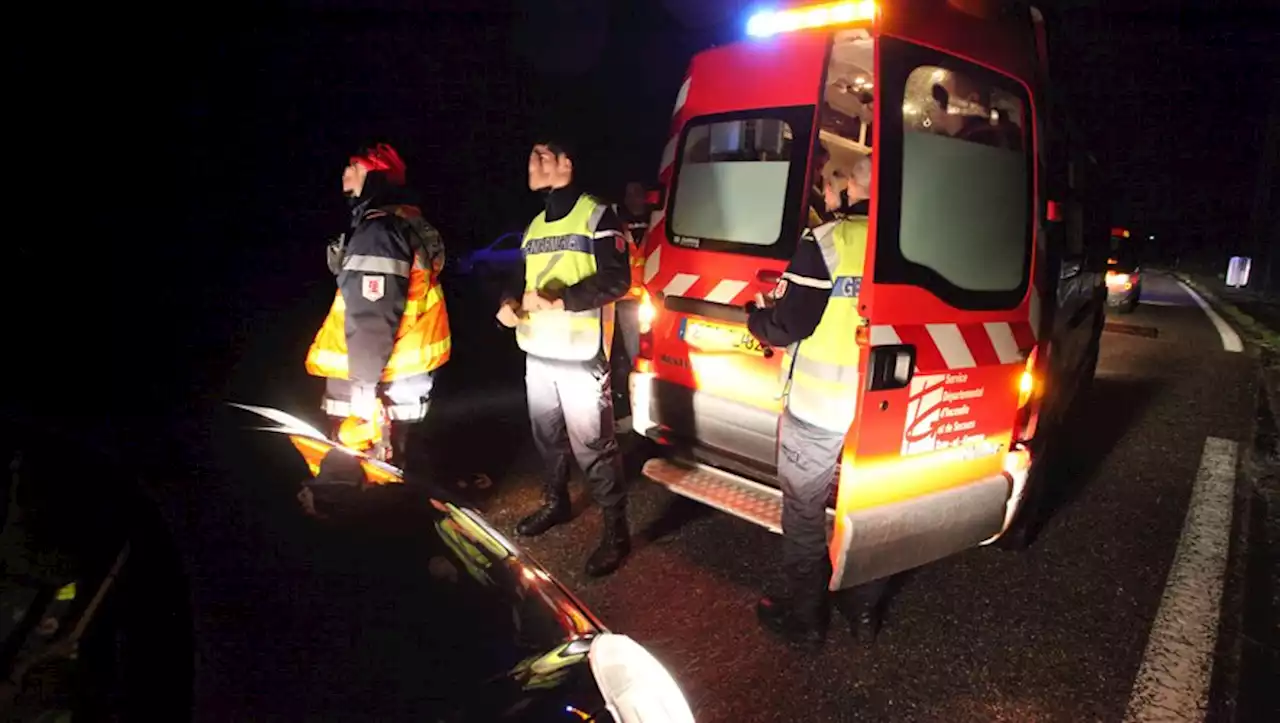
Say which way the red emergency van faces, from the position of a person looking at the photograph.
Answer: facing away from the viewer and to the right of the viewer

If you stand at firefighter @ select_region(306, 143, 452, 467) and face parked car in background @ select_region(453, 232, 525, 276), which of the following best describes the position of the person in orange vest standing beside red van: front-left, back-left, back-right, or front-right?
front-right

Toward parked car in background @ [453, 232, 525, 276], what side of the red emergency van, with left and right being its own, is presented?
left

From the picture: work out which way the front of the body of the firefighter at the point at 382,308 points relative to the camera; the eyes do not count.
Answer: to the viewer's left

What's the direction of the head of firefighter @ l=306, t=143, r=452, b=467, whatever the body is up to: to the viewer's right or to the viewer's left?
to the viewer's left

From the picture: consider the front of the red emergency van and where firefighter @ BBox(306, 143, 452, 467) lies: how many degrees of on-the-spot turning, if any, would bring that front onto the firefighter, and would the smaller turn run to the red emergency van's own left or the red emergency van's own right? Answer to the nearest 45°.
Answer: approximately 135° to the red emergency van's own left

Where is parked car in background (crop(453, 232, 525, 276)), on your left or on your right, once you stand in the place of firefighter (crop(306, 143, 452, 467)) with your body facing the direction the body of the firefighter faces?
on your right

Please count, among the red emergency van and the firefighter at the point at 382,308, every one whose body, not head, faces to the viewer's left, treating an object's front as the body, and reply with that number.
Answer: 1

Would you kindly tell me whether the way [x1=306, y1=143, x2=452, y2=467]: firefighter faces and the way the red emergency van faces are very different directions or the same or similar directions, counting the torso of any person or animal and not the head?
very different directions

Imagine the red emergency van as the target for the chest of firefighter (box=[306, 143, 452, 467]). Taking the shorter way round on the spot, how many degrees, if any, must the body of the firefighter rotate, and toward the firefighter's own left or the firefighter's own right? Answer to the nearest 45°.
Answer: approximately 135° to the firefighter's own right

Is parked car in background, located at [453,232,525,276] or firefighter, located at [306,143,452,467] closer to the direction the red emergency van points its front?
the parked car in background

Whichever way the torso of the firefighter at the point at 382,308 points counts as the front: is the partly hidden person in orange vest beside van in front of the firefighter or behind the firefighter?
behind
